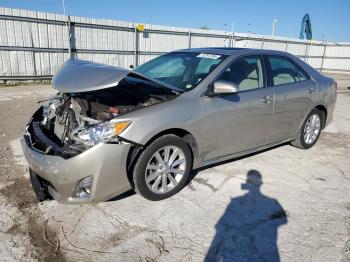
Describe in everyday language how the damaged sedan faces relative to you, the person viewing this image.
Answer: facing the viewer and to the left of the viewer

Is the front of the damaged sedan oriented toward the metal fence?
no
